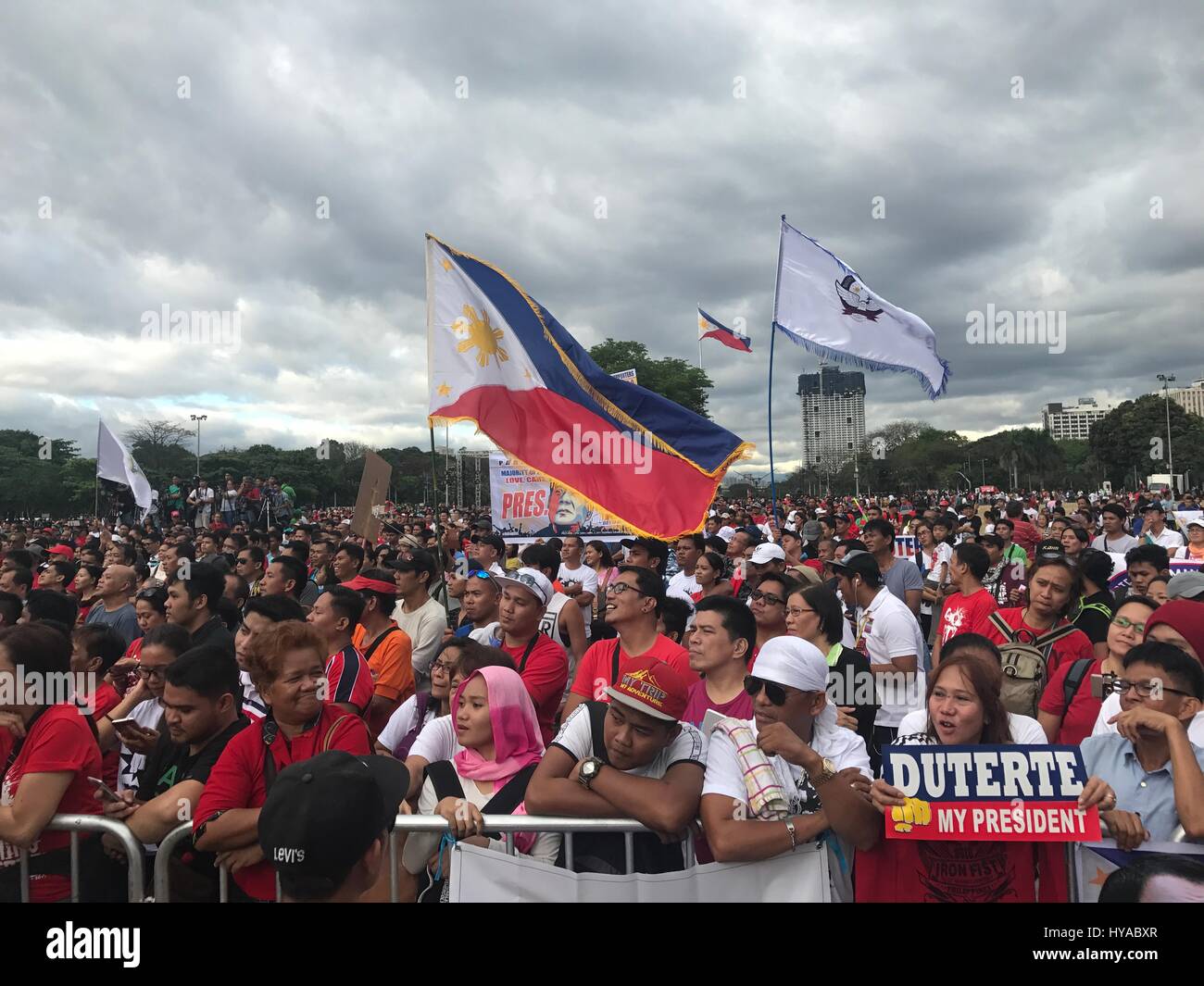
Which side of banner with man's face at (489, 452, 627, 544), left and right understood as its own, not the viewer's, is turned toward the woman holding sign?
front

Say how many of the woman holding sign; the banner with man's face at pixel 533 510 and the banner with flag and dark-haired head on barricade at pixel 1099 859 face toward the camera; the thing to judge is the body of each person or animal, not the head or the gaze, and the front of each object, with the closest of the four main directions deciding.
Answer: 3

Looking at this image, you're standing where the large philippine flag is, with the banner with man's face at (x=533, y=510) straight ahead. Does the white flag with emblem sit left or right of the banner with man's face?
right

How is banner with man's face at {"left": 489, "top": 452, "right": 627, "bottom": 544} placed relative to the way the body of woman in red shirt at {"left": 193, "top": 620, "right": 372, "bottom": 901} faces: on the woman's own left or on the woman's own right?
on the woman's own left

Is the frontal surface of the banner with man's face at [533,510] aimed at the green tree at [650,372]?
no

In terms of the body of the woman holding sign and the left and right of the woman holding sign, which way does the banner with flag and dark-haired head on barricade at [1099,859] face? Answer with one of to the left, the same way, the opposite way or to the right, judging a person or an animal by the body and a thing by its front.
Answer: the same way

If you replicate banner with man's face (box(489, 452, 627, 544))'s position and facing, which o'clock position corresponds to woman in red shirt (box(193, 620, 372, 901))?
The woman in red shirt is roughly at 12 o'clock from the banner with man's face.

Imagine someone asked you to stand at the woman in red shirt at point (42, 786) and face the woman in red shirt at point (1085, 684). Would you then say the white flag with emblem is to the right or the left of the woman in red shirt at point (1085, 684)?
left

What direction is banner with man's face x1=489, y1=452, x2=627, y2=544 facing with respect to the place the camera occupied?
facing the viewer

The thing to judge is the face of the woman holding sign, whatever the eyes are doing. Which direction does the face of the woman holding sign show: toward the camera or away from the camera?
toward the camera

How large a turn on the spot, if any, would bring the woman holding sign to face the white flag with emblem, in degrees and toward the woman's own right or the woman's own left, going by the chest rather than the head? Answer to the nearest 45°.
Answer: approximately 180°

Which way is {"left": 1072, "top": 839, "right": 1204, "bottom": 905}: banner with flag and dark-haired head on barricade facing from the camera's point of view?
toward the camera

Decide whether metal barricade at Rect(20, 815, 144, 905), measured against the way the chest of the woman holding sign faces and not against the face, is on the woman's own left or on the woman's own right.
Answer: on the woman's own right
